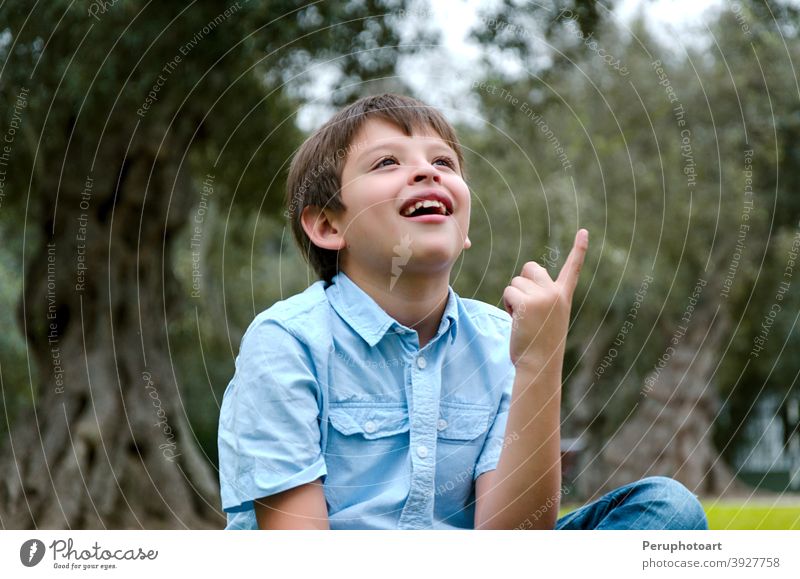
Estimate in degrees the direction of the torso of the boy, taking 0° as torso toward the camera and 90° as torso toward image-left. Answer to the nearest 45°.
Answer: approximately 315°

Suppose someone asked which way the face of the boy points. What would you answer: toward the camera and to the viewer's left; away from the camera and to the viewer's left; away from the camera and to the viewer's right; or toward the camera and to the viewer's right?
toward the camera and to the viewer's right

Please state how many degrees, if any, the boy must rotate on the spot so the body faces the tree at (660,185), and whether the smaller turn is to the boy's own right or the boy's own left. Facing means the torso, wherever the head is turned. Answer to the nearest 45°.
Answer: approximately 135° to the boy's own left

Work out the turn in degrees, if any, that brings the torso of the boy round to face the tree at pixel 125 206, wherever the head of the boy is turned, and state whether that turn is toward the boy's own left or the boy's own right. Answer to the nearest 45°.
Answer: approximately 180°

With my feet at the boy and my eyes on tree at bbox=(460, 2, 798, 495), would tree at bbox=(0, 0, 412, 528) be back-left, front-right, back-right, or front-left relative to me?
front-left

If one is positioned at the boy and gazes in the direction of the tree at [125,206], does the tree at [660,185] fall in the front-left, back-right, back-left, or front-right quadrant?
front-right

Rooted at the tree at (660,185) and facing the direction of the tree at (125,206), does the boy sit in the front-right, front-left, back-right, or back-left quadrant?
front-left

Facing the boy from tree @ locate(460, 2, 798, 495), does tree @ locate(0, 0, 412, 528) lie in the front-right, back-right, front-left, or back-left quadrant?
front-right
